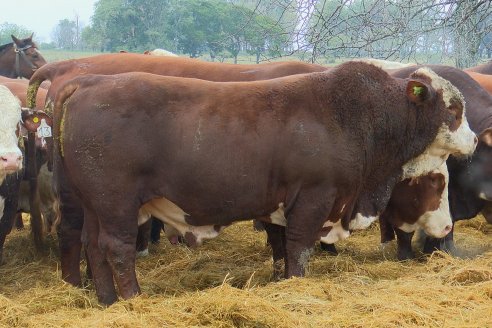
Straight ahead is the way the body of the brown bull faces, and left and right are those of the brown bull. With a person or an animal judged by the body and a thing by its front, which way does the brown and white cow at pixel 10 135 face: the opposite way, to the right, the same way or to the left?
to the right

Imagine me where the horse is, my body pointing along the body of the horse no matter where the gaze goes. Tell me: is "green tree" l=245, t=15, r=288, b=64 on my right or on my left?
on my left

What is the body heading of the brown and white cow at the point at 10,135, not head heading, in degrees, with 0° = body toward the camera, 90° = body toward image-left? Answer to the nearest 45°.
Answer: approximately 0°

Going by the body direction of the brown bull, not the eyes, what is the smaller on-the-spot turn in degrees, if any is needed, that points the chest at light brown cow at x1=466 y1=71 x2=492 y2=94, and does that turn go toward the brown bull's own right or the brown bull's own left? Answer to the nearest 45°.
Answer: approximately 45° to the brown bull's own left

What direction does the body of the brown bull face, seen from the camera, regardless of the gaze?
to the viewer's right

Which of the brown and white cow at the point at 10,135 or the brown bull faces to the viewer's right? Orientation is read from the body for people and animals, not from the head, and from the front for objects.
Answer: the brown bull

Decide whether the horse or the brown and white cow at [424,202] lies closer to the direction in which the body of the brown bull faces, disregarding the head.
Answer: the brown and white cow

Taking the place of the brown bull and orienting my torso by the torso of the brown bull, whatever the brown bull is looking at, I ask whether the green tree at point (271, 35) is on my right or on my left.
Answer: on my left

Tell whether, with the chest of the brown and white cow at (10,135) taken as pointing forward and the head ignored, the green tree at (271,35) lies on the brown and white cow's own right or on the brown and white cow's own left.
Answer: on the brown and white cow's own left

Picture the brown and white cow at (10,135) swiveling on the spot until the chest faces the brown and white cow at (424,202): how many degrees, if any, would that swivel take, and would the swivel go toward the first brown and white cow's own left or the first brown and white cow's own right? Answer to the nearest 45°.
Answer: approximately 90° to the first brown and white cow's own left
